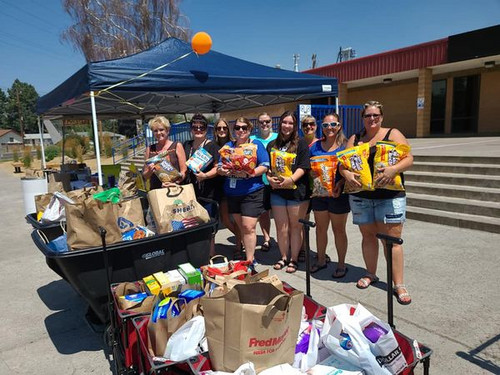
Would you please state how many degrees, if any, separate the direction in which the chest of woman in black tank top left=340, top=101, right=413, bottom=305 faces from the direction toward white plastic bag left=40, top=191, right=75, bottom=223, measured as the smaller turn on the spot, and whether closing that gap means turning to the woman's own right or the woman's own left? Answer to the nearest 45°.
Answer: approximately 90° to the woman's own right

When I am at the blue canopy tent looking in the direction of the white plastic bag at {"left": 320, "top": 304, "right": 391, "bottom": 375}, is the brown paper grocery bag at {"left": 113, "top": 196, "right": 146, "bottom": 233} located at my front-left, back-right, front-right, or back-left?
front-right

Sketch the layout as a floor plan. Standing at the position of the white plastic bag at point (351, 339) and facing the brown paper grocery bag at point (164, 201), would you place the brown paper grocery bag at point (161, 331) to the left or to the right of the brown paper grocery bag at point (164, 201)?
left

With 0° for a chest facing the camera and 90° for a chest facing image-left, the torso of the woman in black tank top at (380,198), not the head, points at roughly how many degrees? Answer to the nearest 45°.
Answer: approximately 0°

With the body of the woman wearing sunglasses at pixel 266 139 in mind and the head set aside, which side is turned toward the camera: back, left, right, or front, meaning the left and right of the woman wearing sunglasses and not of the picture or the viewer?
front

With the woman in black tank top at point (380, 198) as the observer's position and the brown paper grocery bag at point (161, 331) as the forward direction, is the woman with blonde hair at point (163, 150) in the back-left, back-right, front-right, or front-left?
front-right

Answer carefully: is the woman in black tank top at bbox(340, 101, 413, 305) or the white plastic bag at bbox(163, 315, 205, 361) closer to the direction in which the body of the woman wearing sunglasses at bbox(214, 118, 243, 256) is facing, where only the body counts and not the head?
the white plastic bag

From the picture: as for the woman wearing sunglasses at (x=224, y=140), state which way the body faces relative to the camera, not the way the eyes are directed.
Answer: toward the camera

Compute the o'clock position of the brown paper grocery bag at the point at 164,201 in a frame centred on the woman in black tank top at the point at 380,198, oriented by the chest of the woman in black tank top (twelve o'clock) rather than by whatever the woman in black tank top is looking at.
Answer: The brown paper grocery bag is roughly at 2 o'clock from the woman in black tank top.

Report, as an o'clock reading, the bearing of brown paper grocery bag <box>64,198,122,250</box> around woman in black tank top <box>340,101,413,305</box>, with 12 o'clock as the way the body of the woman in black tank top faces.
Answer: The brown paper grocery bag is roughly at 2 o'clock from the woman in black tank top.

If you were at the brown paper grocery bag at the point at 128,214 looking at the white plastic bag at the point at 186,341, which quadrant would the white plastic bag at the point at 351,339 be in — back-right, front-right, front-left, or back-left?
front-left

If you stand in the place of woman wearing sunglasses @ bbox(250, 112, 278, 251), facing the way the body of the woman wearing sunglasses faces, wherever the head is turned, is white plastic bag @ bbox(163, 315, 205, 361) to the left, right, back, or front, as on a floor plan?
front

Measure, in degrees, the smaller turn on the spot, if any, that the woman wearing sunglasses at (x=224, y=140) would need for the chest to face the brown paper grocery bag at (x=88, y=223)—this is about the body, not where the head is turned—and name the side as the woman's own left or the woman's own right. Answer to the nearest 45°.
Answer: approximately 45° to the woman's own right

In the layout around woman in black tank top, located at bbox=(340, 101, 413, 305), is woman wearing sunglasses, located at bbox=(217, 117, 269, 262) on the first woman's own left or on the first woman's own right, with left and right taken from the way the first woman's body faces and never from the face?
on the first woman's own right
